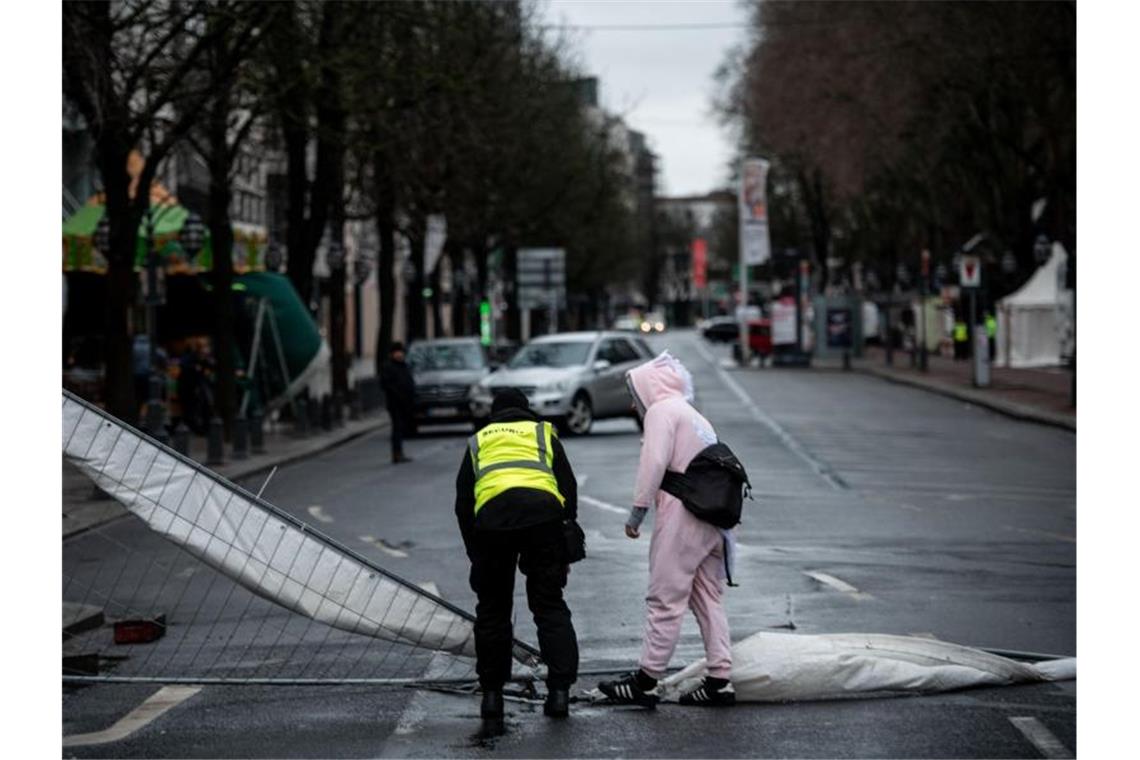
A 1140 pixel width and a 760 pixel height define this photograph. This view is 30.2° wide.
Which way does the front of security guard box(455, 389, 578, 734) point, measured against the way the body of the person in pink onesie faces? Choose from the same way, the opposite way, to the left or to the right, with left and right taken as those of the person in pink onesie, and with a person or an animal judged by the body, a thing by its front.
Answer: to the right

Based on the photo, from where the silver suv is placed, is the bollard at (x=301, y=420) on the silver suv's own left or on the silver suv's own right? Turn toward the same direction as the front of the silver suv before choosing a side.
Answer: on the silver suv's own right

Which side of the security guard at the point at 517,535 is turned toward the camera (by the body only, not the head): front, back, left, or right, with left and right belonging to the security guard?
back

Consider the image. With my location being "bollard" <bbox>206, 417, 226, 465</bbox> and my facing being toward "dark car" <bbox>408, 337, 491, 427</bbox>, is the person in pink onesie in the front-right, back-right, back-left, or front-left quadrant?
back-right

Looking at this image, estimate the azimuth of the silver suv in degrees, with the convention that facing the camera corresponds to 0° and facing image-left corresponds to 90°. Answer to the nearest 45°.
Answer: approximately 45°

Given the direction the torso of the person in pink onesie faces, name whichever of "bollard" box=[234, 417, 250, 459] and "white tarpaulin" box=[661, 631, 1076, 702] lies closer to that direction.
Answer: the bollard

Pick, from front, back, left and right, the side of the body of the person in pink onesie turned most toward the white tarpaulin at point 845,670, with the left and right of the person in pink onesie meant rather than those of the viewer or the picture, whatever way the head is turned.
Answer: back

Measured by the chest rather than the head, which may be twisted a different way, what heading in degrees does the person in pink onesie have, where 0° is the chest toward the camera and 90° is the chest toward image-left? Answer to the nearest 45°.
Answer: approximately 90°

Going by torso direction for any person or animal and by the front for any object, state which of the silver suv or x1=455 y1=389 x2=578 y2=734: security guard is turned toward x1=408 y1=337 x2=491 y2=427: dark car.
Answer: the security guard

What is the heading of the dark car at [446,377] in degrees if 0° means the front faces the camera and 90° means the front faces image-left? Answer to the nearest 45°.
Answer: approximately 0°

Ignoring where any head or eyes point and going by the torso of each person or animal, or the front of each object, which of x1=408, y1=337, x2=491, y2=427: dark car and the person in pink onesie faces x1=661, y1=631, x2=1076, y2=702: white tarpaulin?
the dark car

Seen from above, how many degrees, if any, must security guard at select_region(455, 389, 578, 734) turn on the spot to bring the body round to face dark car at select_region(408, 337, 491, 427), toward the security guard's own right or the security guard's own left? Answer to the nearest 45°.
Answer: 0° — they already face it

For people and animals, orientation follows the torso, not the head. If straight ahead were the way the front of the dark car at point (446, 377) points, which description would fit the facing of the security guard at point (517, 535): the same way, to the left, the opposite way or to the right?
the opposite way
